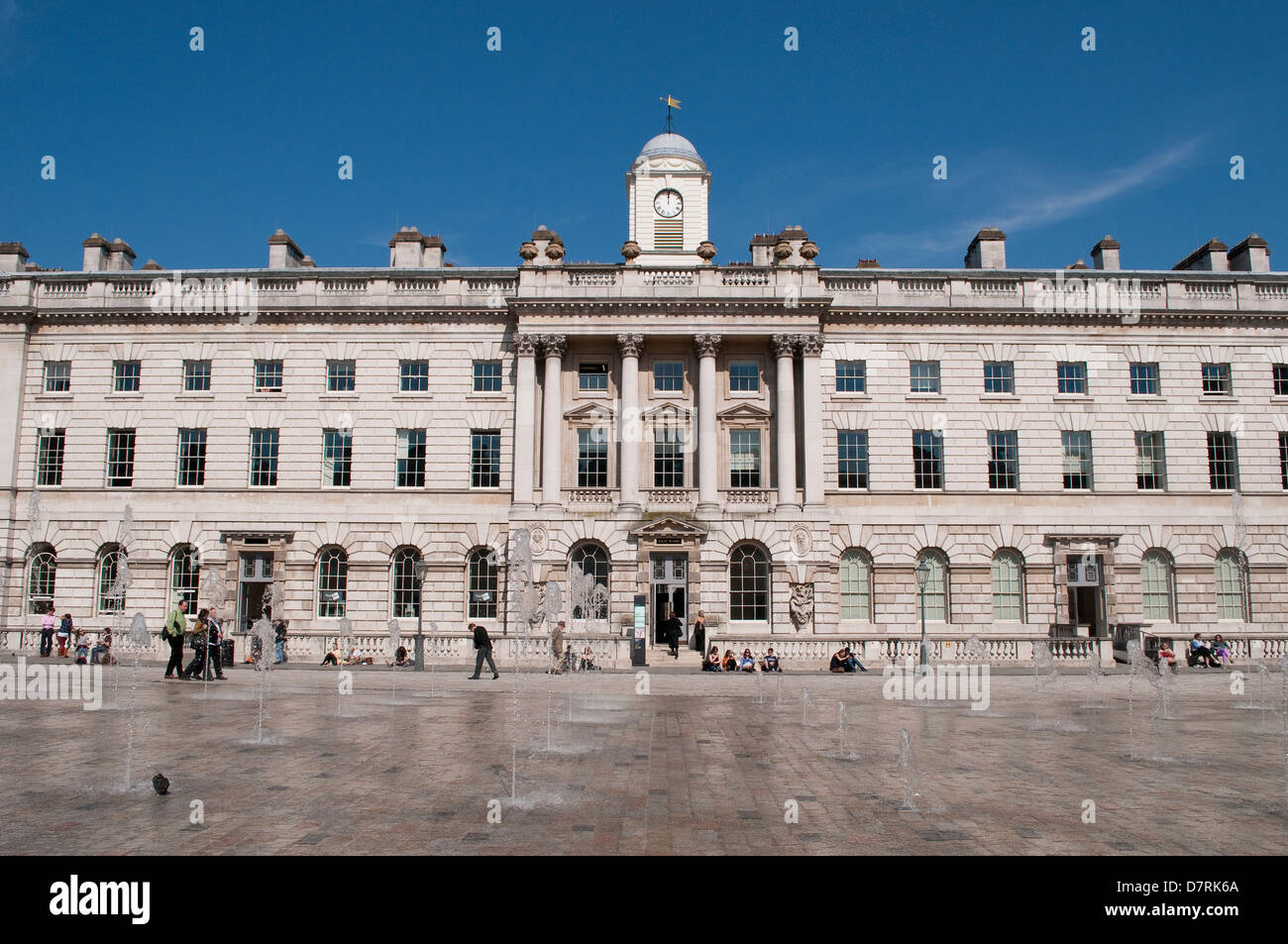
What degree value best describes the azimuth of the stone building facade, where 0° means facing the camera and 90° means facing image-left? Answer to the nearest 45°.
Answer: approximately 0°

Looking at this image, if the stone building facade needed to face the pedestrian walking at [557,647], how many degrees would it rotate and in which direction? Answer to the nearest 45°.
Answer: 0° — it already faces them
